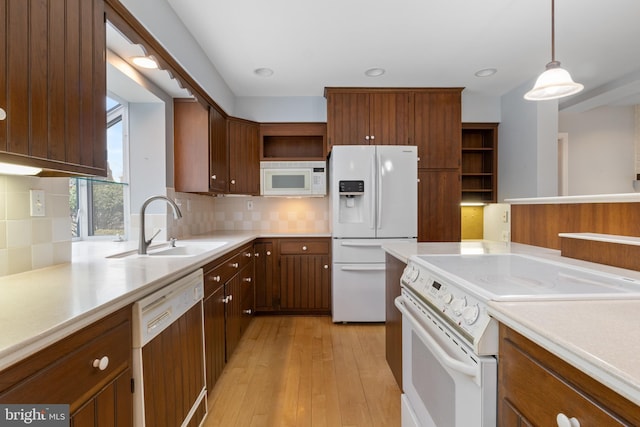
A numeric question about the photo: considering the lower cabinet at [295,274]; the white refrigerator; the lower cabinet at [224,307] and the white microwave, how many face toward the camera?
3

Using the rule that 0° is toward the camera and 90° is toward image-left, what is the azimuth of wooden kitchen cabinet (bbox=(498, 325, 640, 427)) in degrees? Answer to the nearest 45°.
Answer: approximately 45°

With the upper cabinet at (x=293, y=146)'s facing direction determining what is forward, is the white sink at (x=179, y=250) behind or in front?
in front

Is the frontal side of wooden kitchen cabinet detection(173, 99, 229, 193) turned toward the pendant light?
yes

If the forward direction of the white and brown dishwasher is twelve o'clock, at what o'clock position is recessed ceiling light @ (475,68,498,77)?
The recessed ceiling light is roughly at 10 o'clock from the white and brown dishwasher.

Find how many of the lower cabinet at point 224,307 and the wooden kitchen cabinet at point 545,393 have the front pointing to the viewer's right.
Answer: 1

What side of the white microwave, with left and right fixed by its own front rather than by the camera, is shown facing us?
front

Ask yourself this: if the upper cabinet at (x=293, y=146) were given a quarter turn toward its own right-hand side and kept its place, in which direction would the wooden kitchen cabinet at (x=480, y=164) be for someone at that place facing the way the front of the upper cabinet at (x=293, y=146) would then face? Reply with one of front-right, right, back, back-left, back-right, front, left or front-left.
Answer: back

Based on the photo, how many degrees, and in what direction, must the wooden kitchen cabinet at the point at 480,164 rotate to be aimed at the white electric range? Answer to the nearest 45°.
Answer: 0° — it already faces it

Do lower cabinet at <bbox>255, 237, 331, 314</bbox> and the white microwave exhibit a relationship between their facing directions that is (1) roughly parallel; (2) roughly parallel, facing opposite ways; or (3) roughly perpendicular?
roughly parallel

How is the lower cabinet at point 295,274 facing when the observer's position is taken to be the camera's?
facing the viewer

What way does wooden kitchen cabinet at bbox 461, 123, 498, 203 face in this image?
toward the camera

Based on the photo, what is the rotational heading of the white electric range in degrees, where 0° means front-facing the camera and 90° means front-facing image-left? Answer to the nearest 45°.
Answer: approximately 45°

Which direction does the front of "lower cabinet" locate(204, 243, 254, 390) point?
to the viewer's right

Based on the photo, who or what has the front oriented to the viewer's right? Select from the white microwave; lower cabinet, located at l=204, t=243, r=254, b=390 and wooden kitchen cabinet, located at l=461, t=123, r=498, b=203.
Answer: the lower cabinet

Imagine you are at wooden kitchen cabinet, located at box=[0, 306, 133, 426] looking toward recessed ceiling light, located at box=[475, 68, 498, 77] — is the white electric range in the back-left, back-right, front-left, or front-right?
front-right

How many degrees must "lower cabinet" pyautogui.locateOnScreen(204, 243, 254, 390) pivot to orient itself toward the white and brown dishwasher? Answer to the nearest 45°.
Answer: approximately 90° to its right

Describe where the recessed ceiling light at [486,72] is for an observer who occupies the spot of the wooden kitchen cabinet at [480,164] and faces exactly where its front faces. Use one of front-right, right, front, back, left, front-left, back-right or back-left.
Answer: front
